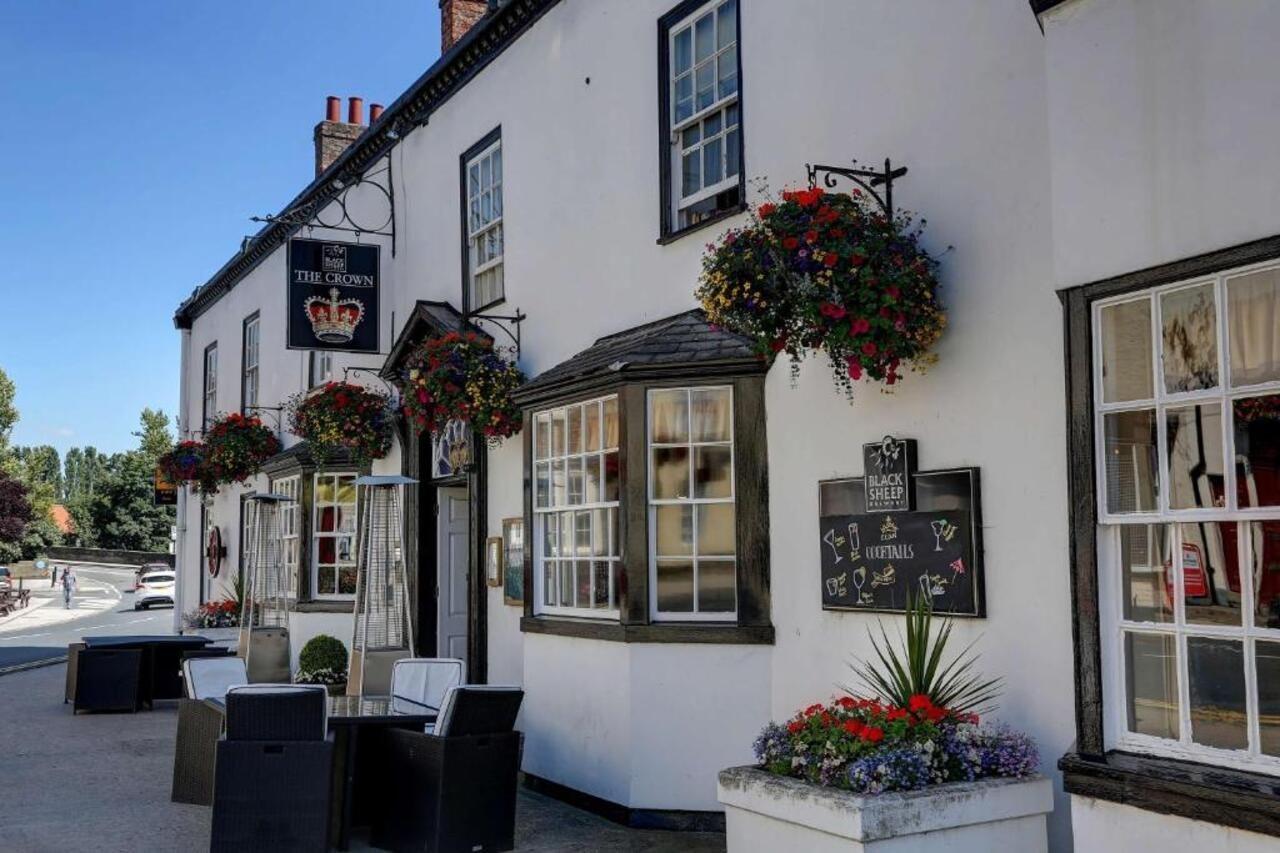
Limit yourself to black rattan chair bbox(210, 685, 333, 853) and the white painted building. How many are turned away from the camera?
1

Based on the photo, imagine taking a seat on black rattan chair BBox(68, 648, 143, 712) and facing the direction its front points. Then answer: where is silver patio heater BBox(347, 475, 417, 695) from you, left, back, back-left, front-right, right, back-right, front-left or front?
back-right

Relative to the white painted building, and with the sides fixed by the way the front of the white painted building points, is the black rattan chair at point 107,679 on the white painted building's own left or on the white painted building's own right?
on the white painted building's own right

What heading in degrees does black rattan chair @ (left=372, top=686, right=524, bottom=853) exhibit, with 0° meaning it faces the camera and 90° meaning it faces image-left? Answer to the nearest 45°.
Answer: approximately 135°

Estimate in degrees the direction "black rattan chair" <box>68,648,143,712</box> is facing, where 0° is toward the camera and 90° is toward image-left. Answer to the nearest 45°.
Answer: approximately 180°

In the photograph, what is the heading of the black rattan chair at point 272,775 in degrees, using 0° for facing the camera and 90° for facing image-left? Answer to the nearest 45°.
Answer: approximately 180°

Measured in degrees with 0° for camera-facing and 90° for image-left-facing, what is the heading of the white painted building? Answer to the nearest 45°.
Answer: approximately 45°

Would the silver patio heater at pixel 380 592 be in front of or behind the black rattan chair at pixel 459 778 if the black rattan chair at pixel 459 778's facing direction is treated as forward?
in front

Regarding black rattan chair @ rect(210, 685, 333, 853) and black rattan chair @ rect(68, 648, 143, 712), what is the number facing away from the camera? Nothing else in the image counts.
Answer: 2

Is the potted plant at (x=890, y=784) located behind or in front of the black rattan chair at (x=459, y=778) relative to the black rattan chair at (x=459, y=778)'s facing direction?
behind

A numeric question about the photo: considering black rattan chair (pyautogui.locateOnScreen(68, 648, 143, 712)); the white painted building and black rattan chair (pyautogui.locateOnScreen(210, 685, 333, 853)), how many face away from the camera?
2

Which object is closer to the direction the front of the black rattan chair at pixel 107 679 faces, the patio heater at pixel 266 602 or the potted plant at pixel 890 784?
the patio heater

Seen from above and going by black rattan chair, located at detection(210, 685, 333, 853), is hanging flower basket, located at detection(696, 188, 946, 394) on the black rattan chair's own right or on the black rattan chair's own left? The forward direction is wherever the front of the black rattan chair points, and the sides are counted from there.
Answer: on the black rattan chair's own right

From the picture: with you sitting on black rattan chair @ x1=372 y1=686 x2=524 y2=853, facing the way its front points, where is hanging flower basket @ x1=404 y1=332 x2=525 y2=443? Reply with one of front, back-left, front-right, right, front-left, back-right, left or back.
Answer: front-right

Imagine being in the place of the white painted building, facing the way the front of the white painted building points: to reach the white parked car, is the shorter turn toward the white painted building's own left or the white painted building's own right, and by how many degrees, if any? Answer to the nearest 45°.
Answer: approximately 90° to the white painted building's own right
